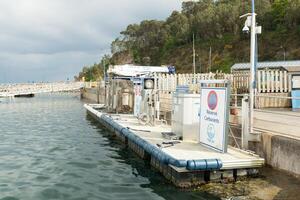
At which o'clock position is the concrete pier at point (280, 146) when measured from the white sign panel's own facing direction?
The concrete pier is roughly at 8 o'clock from the white sign panel.

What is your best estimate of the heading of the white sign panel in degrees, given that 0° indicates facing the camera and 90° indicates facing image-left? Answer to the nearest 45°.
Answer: approximately 45°

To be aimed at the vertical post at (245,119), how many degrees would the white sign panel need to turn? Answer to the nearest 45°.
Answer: approximately 180°
